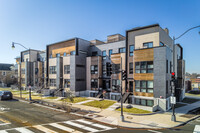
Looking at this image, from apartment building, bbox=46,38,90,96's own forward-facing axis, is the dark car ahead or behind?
ahead

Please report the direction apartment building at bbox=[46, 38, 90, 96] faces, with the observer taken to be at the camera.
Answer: facing the viewer and to the left of the viewer

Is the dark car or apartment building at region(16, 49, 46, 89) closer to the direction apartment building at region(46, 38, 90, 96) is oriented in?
the dark car

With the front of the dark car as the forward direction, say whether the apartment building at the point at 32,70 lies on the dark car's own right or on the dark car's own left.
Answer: on the dark car's own right

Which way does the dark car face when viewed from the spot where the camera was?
facing away from the viewer and to the left of the viewer

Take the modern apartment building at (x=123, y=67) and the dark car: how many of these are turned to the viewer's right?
0

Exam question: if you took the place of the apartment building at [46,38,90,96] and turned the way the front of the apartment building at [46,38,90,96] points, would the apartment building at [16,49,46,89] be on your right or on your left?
on your right
